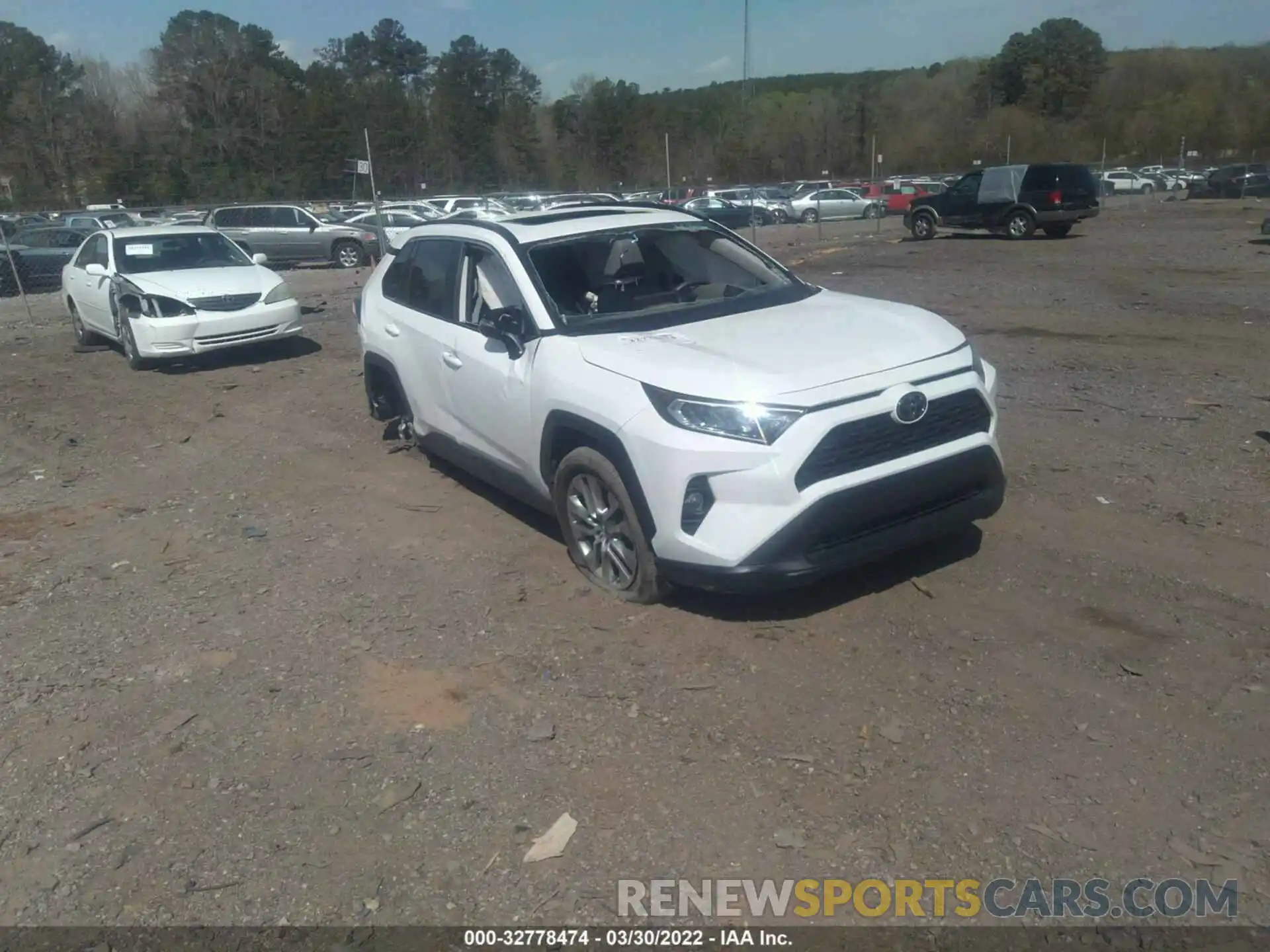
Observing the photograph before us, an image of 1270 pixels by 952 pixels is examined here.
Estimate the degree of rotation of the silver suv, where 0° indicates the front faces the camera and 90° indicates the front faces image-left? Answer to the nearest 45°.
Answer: approximately 270°

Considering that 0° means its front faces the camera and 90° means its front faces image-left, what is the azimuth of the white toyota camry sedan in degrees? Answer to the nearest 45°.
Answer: approximately 315°

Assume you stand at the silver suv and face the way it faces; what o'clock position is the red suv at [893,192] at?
The red suv is roughly at 11 o'clock from the silver suv.

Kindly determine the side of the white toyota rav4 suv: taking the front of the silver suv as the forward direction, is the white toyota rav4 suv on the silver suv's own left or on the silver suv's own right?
on the silver suv's own right

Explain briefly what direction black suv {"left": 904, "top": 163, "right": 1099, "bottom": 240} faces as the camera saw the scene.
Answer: facing away from the viewer and to the left of the viewer

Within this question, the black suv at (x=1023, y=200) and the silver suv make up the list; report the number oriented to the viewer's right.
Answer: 1

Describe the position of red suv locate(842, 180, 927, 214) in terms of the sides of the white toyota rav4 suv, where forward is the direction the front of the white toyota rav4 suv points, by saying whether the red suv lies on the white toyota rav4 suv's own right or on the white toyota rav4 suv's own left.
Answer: on the white toyota rav4 suv's own left

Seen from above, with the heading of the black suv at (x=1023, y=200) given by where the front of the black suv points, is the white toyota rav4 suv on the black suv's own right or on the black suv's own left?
on the black suv's own left

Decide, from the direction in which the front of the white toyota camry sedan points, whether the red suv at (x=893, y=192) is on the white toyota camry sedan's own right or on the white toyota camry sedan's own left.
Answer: on the white toyota camry sedan's own left

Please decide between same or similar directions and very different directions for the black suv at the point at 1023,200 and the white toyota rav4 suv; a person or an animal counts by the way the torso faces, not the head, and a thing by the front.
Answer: very different directions

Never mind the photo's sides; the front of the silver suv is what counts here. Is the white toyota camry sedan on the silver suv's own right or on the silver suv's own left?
on the silver suv's own right

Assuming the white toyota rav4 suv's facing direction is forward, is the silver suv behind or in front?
behind
